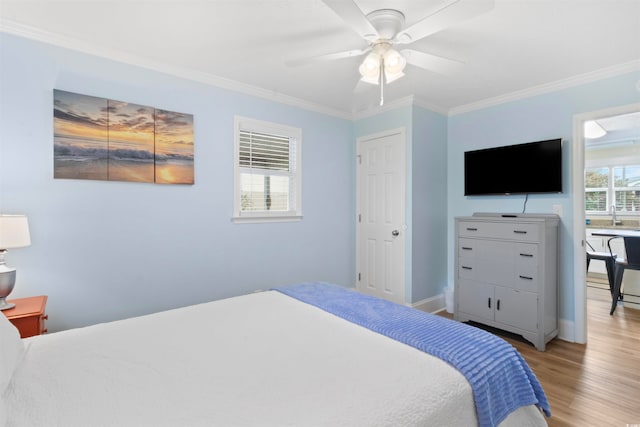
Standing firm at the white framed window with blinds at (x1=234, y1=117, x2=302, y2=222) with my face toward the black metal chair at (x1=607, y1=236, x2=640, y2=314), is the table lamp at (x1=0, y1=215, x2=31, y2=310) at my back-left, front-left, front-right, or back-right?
back-right

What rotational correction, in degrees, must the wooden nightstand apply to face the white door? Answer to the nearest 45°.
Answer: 0° — it already faces it

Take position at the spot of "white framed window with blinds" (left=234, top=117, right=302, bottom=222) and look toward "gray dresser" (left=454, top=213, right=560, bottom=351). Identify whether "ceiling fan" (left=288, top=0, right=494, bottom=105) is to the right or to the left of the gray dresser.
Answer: right

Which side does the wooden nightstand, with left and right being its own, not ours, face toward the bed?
right

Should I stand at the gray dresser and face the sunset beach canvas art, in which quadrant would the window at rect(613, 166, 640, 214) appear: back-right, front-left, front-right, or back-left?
back-right

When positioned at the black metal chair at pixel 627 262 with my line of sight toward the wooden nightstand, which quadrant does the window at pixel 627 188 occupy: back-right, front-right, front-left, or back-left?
back-right

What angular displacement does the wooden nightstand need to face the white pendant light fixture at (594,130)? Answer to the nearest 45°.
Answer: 0° — it already faces it

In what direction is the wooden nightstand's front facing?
to the viewer's right
